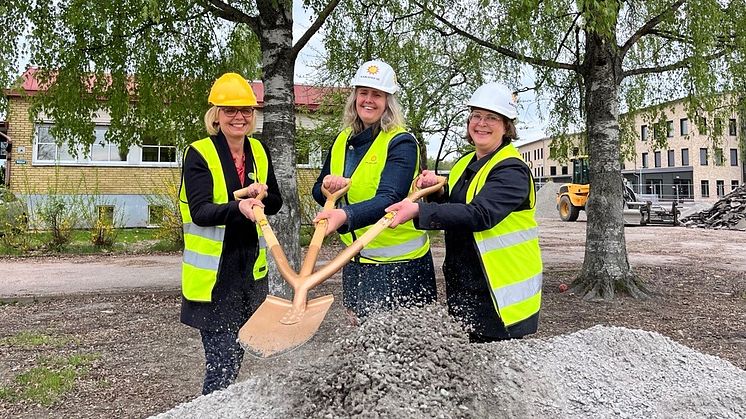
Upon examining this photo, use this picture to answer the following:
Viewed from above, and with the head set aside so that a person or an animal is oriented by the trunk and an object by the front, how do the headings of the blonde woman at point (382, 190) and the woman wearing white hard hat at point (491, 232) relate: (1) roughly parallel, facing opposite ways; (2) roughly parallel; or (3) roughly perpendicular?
roughly parallel

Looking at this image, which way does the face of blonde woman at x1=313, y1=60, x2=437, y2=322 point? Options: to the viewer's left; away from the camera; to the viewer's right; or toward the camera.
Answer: toward the camera

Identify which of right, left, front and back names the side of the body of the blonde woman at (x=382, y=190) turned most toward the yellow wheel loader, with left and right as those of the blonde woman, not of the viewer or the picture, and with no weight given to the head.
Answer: back

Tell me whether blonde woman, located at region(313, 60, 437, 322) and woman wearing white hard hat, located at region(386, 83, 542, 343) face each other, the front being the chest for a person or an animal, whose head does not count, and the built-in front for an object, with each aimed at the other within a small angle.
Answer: no

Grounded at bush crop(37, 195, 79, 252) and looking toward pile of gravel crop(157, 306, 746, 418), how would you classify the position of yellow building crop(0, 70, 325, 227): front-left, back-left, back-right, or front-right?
back-left

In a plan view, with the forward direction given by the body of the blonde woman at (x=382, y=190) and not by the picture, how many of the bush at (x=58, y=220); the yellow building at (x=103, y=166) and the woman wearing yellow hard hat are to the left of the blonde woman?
0

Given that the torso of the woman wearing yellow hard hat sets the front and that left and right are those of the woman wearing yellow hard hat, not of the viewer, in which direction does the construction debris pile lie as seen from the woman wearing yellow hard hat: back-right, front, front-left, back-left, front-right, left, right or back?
left

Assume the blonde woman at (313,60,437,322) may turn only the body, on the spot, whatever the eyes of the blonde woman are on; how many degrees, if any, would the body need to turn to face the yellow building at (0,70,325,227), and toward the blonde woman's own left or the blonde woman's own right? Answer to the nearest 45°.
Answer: approximately 90° to the blonde woman's own right

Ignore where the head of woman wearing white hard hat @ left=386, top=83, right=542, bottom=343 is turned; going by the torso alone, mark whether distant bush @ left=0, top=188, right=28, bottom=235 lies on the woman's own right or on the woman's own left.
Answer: on the woman's own right

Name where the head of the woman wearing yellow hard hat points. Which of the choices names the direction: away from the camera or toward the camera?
toward the camera

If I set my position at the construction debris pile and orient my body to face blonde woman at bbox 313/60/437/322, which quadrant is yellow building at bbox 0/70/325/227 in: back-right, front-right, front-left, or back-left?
front-right

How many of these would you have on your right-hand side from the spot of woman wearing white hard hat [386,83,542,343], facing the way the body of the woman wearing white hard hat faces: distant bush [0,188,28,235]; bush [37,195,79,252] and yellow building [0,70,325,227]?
3

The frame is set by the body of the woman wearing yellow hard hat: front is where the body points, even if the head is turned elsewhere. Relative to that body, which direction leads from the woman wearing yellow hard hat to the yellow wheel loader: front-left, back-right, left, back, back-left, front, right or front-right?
left

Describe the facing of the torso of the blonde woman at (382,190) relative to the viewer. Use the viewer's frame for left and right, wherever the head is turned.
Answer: facing the viewer and to the left of the viewer

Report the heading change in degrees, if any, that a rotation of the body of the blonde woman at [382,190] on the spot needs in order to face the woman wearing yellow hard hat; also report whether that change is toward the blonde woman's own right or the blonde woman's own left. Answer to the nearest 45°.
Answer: approximately 45° to the blonde woman's own right

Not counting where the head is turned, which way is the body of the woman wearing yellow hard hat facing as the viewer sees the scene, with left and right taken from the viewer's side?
facing the viewer and to the right of the viewer

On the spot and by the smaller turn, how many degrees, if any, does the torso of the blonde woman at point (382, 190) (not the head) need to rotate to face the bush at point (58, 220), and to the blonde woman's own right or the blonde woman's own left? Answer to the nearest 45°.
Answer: approximately 90° to the blonde woman's own right

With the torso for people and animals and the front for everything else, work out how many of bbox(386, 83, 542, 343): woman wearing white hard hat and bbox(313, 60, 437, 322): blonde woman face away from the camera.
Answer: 0
